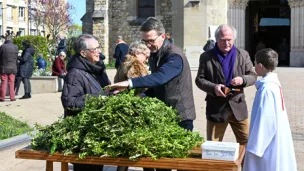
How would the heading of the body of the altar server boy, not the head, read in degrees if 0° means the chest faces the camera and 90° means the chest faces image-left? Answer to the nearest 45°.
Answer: approximately 135°

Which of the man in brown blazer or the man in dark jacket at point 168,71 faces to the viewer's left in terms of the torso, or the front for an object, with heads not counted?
the man in dark jacket

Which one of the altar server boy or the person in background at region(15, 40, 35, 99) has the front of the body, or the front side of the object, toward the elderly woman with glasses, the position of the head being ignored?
the altar server boy

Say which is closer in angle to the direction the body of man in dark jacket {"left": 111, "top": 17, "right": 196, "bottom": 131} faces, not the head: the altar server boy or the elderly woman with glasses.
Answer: the elderly woman with glasses

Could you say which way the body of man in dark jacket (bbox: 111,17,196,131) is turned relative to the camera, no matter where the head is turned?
to the viewer's left

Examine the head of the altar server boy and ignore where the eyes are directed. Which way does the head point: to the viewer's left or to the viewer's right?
to the viewer's left
